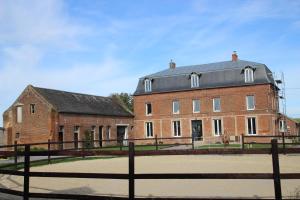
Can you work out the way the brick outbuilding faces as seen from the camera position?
facing the viewer and to the right of the viewer

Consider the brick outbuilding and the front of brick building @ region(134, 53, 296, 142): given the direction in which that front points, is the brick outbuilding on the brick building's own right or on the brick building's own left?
on the brick building's own right

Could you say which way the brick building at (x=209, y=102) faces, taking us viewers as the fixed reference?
facing the viewer

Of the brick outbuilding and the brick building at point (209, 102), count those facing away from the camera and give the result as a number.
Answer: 0

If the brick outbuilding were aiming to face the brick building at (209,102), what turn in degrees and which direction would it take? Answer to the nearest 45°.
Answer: approximately 45° to its left
